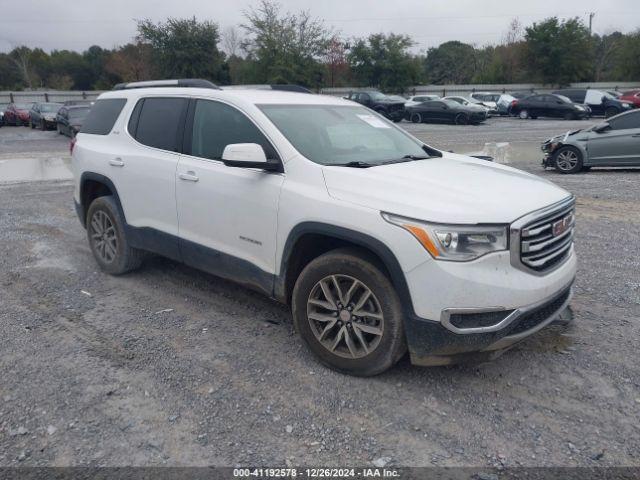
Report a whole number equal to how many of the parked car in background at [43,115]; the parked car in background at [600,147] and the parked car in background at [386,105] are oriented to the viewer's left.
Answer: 1

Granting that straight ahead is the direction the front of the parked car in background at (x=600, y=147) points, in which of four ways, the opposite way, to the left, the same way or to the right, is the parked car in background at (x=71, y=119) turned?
to the left

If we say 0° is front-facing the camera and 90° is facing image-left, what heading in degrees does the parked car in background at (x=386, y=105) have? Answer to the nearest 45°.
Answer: approximately 315°

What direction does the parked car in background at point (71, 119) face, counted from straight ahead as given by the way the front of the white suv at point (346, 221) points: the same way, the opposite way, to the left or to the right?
to the right

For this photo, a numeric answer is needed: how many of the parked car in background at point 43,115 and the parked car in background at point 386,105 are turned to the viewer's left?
0

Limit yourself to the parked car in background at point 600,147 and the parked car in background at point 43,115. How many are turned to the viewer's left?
1

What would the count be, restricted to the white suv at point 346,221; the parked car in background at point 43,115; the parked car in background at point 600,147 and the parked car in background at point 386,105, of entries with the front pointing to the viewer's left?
1

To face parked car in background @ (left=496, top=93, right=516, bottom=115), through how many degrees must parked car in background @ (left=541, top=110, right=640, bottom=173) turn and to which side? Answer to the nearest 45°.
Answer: approximately 90° to its right

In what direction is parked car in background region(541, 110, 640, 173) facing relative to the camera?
to the viewer's left

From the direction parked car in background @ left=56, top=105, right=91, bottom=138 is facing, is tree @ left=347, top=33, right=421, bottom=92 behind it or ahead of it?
behind

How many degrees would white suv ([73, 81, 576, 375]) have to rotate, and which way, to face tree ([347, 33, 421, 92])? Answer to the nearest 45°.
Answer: approximately 135° to its left

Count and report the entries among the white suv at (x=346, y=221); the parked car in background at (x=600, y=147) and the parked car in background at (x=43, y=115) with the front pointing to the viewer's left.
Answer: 1

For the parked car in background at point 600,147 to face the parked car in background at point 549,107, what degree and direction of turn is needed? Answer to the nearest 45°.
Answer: approximately 90° to its right

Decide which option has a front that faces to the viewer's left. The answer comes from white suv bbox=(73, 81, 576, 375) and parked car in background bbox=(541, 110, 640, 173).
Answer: the parked car in background
